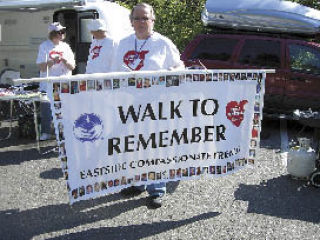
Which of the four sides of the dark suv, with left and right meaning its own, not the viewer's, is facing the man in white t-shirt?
right

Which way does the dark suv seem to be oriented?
to the viewer's right

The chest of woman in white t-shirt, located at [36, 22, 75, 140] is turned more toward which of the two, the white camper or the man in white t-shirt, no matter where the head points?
the man in white t-shirt

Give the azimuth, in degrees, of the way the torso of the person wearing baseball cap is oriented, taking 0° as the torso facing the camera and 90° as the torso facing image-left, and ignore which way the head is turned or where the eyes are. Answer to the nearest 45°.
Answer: approximately 45°

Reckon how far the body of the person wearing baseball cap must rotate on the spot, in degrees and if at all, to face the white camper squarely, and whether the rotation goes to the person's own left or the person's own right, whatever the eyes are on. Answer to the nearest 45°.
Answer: approximately 135° to the person's own right

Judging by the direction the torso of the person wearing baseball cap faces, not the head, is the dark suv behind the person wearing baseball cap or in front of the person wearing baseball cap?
behind

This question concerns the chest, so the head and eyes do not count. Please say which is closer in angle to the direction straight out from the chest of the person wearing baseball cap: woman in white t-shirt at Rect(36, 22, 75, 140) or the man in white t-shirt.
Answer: the man in white t-shirt

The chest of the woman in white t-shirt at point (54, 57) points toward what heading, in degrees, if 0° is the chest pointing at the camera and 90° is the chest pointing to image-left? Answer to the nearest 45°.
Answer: approximately 315°

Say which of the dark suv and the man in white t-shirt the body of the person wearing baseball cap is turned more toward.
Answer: the man in white t-shirt

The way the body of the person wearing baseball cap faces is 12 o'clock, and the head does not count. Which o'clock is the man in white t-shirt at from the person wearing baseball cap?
The man in white t-shirt is roughly at 10 o'clock from the person wearing baseball cap.

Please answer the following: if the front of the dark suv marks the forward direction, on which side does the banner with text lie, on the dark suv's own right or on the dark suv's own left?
on the dark suv's own right
